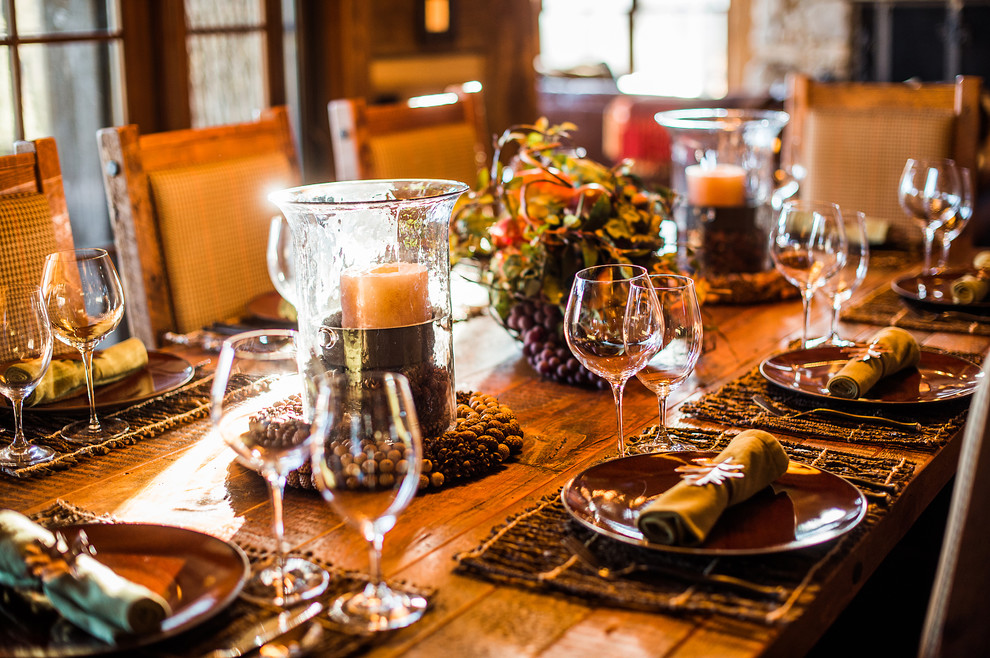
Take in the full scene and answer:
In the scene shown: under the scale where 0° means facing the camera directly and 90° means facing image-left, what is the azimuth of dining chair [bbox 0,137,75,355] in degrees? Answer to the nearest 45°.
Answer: approximately 315°

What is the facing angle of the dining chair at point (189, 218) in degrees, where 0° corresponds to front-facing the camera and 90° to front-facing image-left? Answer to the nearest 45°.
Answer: approximately 315°

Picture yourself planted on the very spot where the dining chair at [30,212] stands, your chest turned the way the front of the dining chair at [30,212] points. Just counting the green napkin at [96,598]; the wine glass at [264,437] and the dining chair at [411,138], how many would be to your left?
1
